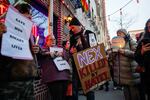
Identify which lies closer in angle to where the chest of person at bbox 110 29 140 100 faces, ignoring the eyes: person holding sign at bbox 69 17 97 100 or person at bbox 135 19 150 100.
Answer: the person holding sign

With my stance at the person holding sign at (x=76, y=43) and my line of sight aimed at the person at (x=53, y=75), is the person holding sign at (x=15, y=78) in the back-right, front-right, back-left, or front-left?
front-left

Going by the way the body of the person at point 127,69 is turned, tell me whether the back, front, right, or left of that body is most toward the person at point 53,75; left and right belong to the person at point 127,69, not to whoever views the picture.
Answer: front

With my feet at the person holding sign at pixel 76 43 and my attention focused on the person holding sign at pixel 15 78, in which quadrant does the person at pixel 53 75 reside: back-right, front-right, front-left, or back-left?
front-right

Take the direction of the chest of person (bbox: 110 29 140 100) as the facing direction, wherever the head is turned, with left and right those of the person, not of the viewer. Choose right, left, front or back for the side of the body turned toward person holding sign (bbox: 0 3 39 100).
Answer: front

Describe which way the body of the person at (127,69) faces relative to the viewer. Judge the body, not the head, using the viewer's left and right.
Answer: facing the viewer and to the left of the viewer

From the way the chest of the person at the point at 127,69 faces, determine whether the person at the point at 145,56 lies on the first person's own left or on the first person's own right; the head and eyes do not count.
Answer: on the first person's own left

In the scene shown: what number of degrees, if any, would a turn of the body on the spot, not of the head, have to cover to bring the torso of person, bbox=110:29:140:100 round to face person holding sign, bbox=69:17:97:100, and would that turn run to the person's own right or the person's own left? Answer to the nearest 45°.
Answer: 0° — they already face them
